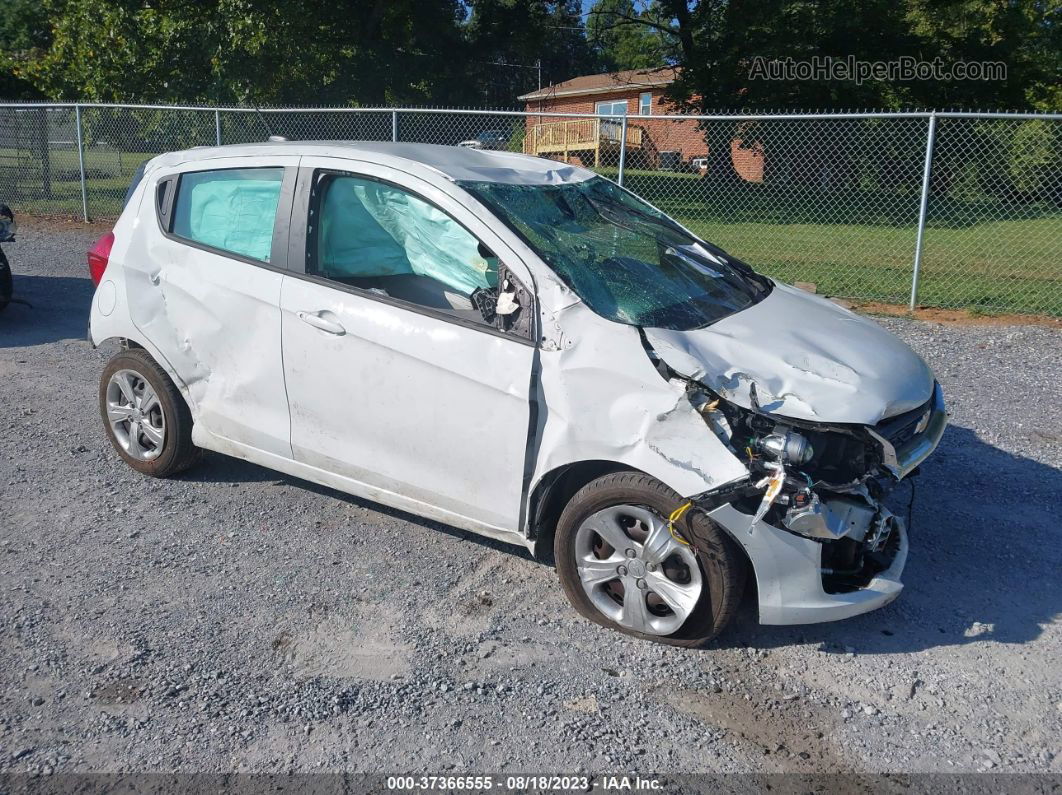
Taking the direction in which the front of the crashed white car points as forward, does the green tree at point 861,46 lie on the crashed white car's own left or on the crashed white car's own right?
on the crashed white car's own left

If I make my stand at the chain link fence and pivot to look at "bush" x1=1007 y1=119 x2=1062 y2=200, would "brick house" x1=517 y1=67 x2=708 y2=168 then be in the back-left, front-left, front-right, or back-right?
front-left

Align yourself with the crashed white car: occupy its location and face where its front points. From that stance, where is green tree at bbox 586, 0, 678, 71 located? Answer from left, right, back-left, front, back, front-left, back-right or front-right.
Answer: back-left

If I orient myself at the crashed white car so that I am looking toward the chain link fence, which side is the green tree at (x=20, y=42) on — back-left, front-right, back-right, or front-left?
front-left

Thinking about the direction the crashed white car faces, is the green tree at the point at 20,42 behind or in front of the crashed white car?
behind

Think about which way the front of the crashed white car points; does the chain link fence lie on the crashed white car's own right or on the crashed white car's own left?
on the crashed white car's own left

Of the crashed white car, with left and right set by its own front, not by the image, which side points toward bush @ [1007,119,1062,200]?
left

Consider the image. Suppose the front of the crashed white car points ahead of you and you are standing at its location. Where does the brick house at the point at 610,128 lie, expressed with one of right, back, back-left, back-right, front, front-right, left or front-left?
back-left
